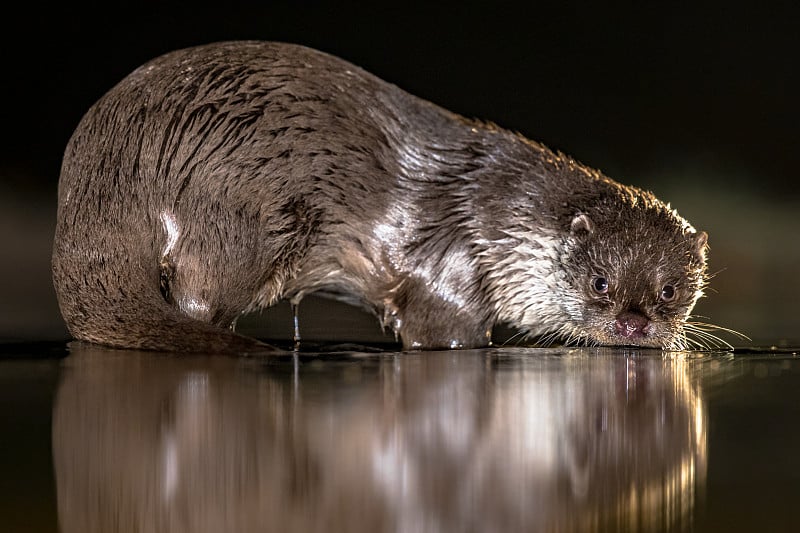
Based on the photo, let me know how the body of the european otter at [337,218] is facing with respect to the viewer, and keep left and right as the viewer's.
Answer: facing to the right of the viewer
